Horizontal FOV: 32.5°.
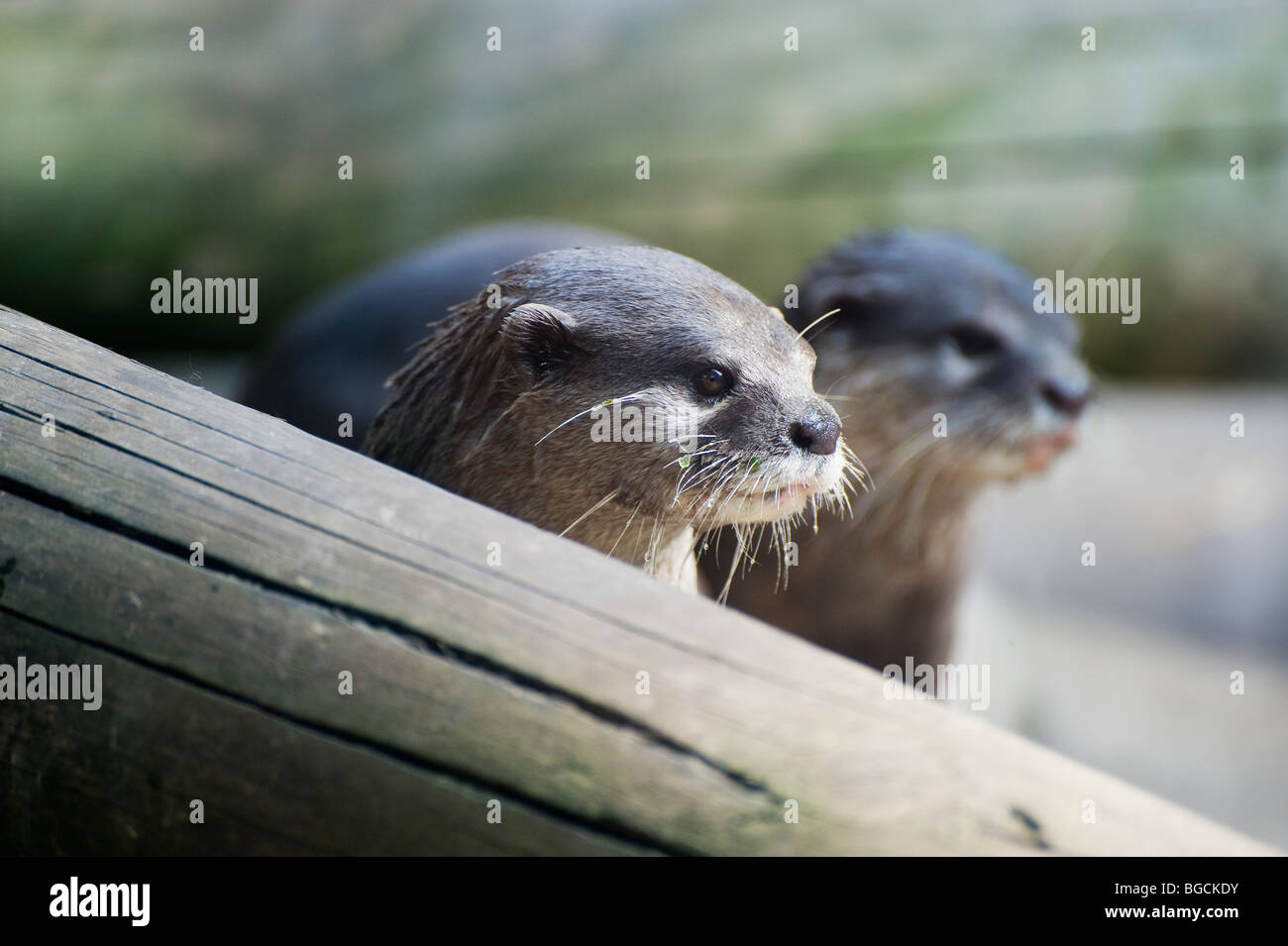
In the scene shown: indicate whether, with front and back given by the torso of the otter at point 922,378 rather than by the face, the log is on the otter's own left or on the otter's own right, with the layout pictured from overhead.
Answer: on the otter's own right
